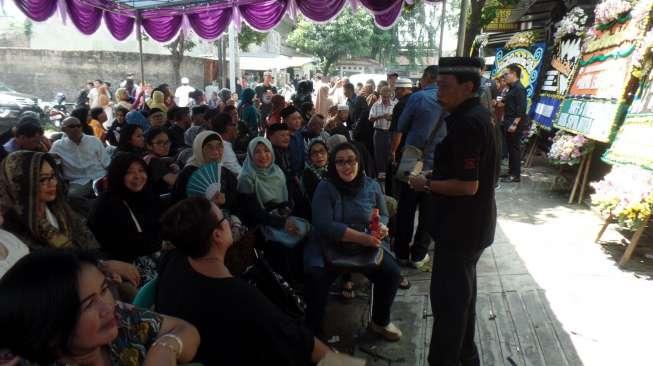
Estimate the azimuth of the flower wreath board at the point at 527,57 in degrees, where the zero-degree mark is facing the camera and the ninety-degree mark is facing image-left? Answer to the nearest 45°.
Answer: approximately 45°

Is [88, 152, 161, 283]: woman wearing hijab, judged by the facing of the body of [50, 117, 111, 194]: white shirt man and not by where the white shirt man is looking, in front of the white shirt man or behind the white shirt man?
in front

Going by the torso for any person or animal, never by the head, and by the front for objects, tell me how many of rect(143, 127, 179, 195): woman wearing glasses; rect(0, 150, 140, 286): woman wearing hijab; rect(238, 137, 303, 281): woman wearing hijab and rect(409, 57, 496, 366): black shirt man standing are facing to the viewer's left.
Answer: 1

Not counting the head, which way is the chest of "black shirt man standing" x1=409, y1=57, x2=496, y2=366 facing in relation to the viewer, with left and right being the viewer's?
facing to the left of the viewer

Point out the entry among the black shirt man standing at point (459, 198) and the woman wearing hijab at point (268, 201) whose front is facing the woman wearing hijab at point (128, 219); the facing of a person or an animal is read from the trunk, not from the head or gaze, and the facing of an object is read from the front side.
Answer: the black shirt man standing

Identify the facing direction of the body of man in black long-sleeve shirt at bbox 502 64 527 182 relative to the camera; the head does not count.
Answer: to the viewer's left

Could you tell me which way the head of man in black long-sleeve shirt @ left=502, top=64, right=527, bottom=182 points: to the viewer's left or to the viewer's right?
to the viewer's left

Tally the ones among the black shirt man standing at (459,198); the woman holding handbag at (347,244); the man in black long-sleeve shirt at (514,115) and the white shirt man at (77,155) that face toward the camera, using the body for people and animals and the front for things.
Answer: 2

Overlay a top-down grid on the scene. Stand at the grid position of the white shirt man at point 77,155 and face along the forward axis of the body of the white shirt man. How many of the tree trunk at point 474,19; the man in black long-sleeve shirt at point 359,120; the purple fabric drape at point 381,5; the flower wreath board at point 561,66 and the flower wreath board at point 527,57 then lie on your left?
5

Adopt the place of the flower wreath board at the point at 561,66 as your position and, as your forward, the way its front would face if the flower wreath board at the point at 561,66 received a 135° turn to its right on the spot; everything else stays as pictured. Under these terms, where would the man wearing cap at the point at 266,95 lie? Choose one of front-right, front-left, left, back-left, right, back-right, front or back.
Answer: left
